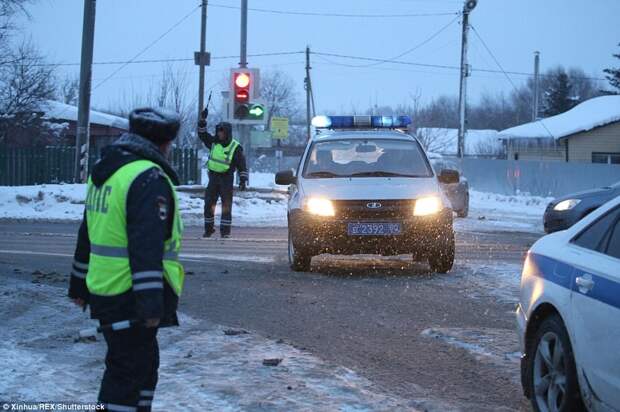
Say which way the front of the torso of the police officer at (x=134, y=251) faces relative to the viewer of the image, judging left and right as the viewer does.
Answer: facing away from the viewer and to the right of the viewer

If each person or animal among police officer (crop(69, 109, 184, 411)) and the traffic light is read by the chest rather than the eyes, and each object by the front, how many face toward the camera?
1

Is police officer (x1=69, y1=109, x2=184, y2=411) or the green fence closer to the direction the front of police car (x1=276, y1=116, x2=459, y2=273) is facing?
the police officer

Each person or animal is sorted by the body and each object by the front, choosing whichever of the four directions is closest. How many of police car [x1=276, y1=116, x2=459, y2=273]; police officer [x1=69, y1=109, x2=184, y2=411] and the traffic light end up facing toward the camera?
2

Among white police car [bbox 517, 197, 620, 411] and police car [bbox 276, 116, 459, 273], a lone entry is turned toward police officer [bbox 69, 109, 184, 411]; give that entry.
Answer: the police car

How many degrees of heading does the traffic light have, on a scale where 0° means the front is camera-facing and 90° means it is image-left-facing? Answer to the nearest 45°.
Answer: approximately 0°

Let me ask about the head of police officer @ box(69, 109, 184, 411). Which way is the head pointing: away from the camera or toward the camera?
away from the camera

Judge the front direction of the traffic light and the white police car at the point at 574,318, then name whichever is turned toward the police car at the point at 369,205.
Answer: the traffic light

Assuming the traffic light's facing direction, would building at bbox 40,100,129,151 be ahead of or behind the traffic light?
behind

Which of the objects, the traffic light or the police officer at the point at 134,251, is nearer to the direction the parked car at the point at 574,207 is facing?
the police officer

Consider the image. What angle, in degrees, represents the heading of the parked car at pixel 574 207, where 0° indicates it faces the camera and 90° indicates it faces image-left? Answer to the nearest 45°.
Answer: approximately 45°

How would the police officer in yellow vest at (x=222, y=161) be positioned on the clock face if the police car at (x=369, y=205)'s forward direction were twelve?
The police officer in yellow vest is roughly at 5 o'clock from the police car.
